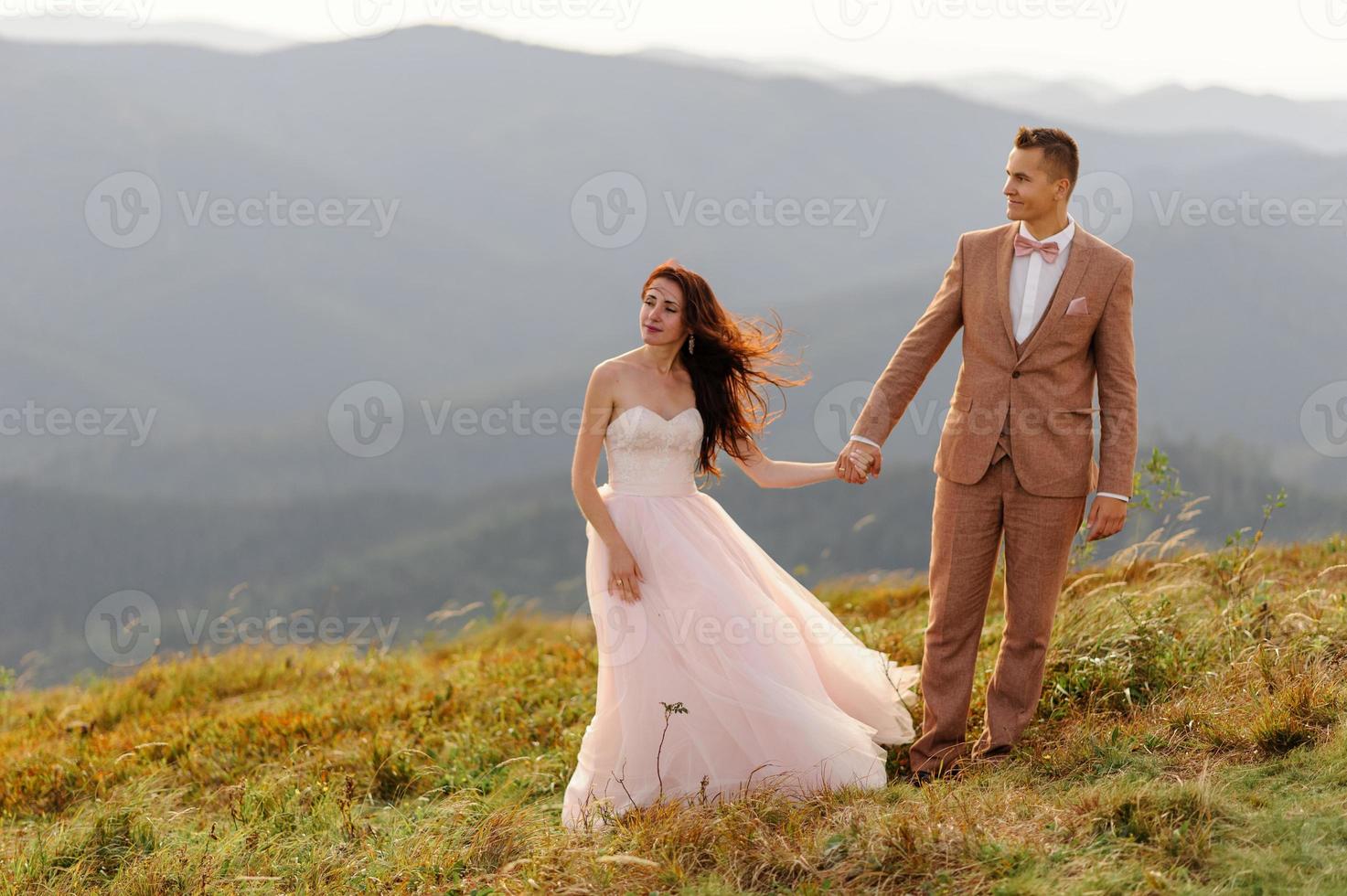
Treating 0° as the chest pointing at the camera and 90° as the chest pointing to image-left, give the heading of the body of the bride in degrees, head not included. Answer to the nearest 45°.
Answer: approximately 0°

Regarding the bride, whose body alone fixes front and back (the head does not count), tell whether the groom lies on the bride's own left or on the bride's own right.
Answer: on the bride's own left
